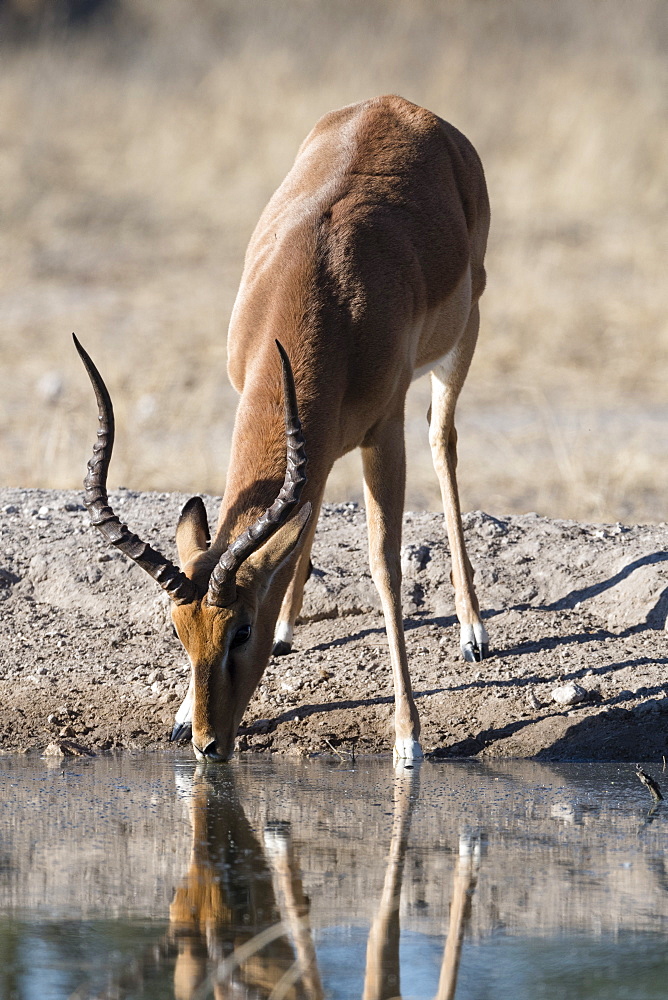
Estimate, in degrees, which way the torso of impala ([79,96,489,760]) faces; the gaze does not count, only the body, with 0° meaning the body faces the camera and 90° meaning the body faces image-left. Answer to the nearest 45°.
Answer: approximately 45°

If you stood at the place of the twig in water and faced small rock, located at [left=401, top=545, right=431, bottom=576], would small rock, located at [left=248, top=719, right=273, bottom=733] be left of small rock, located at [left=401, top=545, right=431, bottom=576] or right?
left

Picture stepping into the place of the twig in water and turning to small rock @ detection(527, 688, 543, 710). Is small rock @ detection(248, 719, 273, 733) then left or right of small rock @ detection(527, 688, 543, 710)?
left

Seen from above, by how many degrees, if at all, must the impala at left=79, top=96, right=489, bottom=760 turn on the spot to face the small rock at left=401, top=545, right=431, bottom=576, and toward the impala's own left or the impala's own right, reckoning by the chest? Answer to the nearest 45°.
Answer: approximately 135° to the impala's own right
